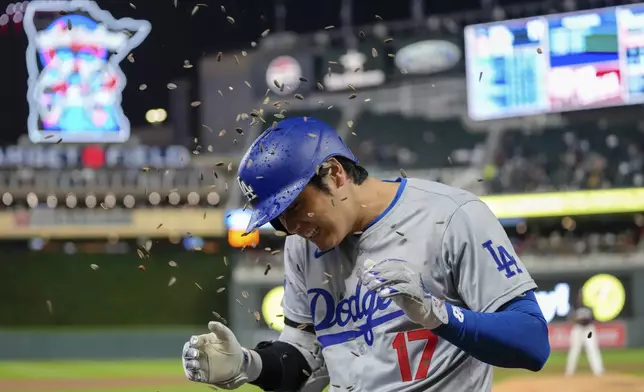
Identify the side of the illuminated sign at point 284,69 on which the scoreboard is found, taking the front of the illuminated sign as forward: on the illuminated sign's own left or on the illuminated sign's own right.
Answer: on the illuminated sign's own left

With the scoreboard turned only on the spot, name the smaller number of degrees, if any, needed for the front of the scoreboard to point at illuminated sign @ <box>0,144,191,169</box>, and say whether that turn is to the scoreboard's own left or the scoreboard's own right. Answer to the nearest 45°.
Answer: approximately 45° to the scoreboard's own right

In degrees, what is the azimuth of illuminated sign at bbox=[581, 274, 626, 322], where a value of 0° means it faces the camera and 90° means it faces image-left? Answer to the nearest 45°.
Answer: approximately 0°

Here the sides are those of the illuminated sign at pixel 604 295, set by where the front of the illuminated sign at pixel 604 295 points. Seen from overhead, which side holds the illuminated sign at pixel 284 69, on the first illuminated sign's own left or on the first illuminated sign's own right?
on the first illuminated sign's own right

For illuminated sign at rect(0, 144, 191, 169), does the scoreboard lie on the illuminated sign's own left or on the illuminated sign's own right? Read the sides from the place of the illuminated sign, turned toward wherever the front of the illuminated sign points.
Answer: on the illuminated sign's own left

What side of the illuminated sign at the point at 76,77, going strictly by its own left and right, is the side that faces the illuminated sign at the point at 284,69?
left

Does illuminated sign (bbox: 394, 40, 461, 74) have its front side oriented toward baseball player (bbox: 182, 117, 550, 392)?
yes

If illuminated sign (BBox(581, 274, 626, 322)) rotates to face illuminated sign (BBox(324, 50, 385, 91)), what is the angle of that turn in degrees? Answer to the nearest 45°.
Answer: approximately 135° to its right
